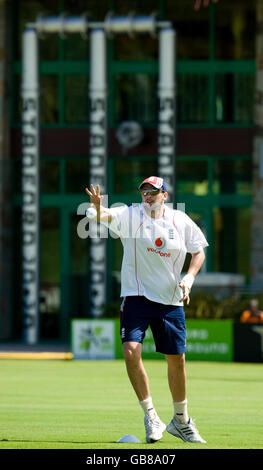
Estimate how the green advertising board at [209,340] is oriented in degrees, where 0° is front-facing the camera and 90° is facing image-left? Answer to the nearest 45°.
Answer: approximately 0°

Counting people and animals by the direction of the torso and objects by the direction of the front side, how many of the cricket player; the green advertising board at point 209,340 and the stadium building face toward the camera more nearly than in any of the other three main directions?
3

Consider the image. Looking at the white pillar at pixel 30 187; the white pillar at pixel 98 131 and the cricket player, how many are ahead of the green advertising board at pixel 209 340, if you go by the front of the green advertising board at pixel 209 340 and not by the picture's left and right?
1

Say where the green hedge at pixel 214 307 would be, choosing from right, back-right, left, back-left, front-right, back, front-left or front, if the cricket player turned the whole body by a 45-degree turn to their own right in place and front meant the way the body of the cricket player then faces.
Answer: back-right

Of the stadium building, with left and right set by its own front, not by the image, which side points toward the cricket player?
front

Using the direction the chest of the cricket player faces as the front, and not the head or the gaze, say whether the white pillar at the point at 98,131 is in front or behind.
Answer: behind

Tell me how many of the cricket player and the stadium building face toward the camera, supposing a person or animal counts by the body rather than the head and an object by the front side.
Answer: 2

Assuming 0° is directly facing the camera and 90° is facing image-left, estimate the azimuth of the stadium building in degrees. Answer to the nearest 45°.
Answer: approximately 0°

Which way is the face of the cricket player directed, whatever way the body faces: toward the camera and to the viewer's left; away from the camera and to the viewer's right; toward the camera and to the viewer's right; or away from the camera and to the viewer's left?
toward the camera and to the viewer's left
